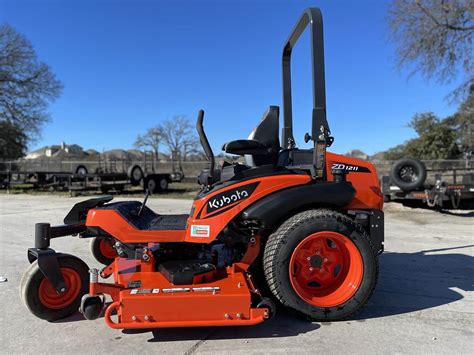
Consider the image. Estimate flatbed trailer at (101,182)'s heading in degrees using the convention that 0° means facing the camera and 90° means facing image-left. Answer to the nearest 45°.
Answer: approximately 90°

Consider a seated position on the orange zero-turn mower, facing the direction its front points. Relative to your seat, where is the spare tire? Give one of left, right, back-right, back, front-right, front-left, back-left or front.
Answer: back-right

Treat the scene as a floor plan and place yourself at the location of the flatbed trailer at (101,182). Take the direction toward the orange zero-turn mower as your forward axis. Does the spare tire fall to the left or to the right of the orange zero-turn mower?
left

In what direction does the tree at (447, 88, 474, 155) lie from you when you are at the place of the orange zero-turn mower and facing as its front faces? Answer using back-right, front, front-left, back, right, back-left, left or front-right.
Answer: back-right

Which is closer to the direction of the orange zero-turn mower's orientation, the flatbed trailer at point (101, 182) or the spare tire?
the flatbed trailer

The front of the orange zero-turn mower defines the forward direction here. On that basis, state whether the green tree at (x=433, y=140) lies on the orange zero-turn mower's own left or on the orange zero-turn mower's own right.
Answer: on the orange zero-turn mower's own right

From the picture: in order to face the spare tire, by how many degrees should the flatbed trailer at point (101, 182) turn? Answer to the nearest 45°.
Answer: approximately 135° to its left

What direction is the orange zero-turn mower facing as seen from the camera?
to the viewer's left

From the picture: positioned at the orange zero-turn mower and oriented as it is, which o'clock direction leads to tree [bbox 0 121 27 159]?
The tree is roughly at 2 o'clock from the orange zero-turn mower.

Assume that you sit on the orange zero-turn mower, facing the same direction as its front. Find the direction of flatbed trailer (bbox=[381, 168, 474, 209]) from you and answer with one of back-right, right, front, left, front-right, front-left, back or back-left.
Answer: back-right

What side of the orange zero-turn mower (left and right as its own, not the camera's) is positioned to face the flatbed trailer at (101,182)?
right
